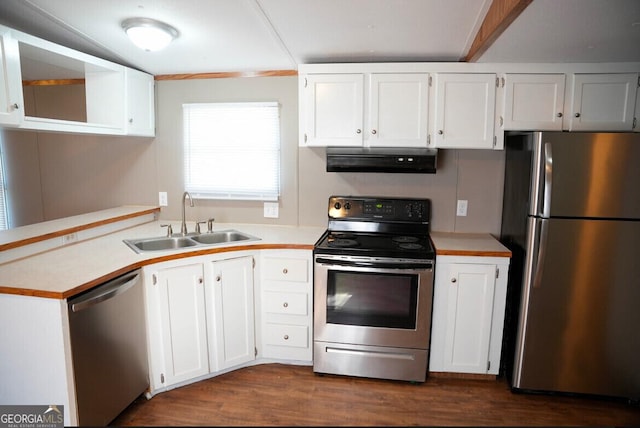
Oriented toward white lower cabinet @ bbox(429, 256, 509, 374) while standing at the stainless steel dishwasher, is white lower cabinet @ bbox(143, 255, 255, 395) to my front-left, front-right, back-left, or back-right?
front-left

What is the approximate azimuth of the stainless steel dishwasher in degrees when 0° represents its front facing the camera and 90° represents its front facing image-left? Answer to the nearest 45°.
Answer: approximately 315°

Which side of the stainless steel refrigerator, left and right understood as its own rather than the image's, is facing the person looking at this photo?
front

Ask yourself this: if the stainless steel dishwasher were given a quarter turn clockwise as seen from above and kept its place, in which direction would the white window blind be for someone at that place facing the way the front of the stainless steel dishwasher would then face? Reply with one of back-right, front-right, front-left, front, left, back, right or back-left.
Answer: back

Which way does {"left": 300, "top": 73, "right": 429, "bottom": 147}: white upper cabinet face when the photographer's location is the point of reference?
facing the viewer

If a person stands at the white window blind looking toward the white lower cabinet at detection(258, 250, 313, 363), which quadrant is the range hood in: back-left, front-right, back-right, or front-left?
front-left

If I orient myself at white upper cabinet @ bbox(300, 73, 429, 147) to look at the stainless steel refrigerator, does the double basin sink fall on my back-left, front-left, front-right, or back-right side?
back-right

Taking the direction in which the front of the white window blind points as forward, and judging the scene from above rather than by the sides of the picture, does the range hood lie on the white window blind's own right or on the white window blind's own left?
on the white window blind's own left

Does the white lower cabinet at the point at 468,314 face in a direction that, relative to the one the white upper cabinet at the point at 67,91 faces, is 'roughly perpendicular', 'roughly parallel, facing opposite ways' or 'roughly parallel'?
roughly perpendicular

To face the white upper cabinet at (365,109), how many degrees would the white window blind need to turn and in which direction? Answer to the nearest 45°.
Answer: approximately 45° to its left

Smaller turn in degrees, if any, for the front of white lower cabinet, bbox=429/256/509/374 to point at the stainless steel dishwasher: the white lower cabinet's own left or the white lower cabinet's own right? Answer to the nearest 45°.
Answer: approximately 45° to the white lower cabinet's own right

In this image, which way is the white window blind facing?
toward the camera

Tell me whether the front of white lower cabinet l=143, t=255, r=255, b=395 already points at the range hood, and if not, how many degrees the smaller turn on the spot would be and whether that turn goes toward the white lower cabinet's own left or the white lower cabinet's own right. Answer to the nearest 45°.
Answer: approximately 45° to the white lower cabinet's own left

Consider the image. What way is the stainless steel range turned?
toward the camera

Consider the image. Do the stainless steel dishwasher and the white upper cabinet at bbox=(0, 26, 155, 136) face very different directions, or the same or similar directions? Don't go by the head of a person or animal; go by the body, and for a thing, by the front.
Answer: same or similar directions
